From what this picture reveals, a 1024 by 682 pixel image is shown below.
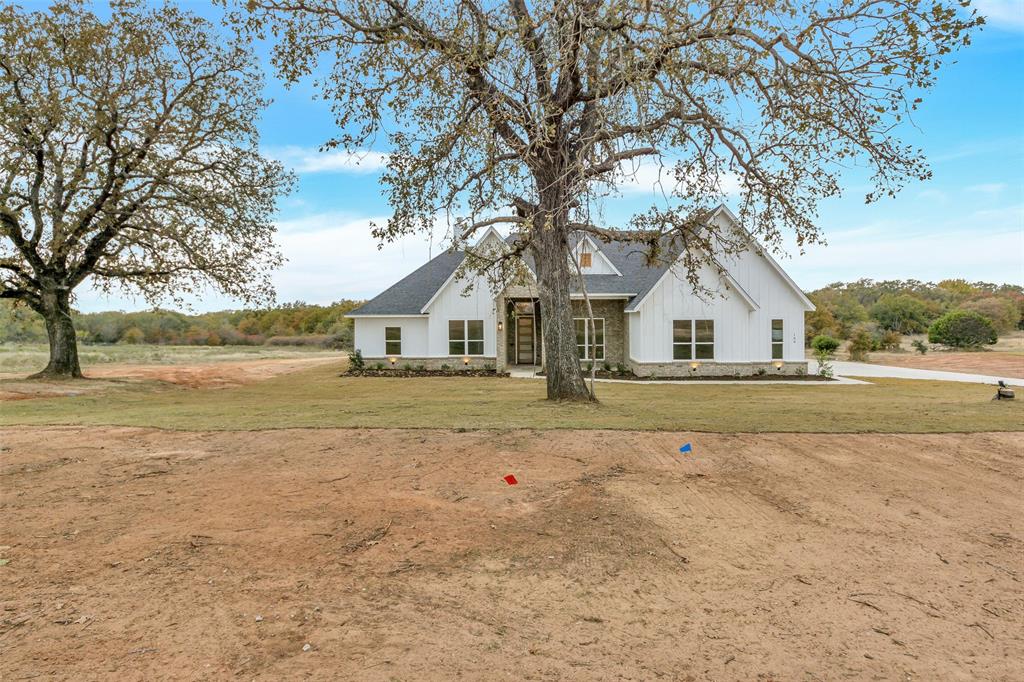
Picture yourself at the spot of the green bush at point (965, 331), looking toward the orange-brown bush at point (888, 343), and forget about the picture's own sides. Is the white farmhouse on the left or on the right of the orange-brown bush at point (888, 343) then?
left

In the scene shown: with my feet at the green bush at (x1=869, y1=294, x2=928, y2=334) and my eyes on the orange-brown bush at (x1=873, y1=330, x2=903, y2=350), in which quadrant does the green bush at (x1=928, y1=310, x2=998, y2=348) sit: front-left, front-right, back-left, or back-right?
front-left

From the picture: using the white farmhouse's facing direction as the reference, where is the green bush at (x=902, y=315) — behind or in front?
behind

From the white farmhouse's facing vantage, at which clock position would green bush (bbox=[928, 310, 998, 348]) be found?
The green bush is roughly at 8 o'clock from the white farmhouse.

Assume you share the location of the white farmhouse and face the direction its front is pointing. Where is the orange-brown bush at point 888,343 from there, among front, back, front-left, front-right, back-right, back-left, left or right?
back-left

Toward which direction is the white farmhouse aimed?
toward the camera
